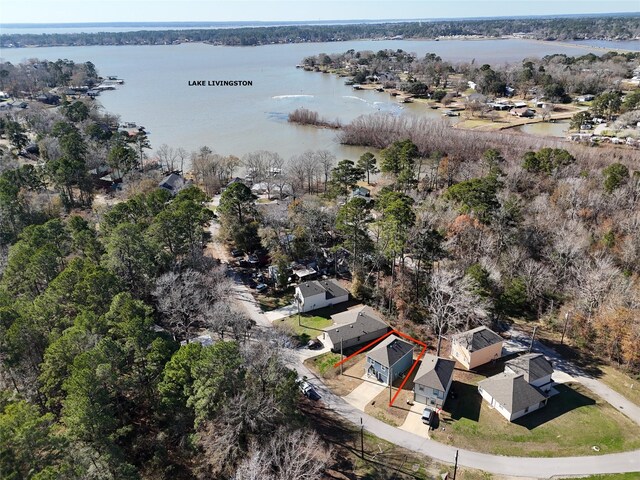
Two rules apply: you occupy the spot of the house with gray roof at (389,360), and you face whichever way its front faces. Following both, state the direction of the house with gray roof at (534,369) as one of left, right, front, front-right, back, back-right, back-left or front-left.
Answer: back-left

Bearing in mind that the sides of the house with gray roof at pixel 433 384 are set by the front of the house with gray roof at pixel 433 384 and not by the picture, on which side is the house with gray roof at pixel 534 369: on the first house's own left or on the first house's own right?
on the first house's own left

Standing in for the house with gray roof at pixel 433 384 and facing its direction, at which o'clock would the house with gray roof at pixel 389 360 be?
the house with gray roof at pixel 389 360 is roughly at 4 o'clock from the house with gray roof at pixel 433 384.

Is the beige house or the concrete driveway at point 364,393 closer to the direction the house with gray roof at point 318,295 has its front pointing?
the concrete driveway

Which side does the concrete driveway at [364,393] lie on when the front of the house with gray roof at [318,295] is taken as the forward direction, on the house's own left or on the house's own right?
on the house's own left

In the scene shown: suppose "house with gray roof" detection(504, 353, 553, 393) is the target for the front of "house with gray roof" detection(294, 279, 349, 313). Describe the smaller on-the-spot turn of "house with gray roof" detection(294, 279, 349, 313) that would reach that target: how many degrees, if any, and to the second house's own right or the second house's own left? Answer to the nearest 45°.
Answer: approximately 90° to the second house's own left

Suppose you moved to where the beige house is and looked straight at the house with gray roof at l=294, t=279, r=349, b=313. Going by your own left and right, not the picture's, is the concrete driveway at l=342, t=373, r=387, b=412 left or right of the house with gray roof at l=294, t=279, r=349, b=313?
left

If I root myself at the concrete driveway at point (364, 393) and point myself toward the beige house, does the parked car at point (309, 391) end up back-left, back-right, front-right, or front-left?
back-left

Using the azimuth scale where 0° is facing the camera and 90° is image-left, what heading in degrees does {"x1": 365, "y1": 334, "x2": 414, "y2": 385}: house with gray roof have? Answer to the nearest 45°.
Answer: approximately 45°

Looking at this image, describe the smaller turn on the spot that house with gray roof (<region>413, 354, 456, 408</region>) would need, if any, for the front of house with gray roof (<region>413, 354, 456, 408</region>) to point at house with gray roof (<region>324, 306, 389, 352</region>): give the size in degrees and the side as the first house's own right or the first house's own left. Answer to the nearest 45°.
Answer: approximately 135° to the first house's own right

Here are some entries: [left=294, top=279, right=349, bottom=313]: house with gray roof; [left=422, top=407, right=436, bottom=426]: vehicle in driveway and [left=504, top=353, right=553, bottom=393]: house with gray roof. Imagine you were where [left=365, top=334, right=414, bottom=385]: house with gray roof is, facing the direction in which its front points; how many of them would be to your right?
1

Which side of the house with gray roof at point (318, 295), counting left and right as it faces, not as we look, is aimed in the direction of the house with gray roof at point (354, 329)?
left

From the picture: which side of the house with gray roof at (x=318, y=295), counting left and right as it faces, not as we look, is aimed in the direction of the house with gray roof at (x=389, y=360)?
left

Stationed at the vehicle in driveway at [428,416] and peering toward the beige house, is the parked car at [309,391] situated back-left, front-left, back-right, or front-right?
back-left
